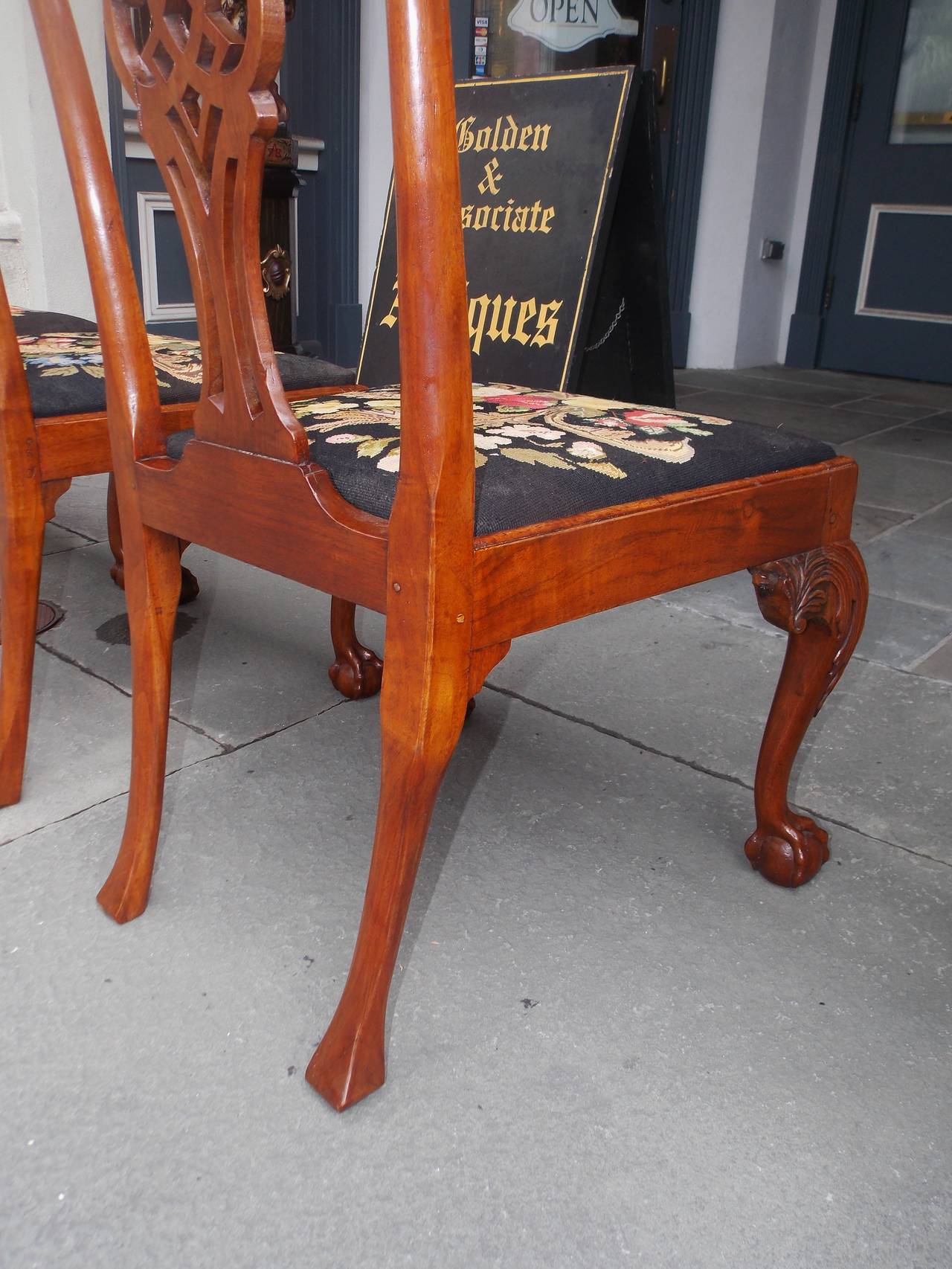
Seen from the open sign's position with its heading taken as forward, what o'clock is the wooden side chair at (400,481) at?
The wooden side chair is roughly at 12 o'clock from the open sign.

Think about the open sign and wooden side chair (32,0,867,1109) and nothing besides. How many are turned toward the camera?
1

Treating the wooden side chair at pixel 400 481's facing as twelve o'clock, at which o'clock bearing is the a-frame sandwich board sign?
The a-frame sandwich board sign is roughly at 11 o'clock from the wooden side chair.

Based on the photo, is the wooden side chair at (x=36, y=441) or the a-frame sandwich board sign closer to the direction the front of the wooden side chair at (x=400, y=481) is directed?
the a-frame sandwich board sign

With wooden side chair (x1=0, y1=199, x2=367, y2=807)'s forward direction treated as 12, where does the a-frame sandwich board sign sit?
The a-frame sandwich board sign is roughly at 12 o'clock from the wooden side chair.

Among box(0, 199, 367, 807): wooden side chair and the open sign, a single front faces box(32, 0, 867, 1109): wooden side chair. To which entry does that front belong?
the open sign

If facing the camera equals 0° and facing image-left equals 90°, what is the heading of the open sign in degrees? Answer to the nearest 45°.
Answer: approximately 0°

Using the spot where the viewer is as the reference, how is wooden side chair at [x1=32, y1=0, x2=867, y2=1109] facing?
facing away from the viewer and to the right of the viewer

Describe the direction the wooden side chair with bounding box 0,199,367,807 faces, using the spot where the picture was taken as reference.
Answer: facing away from the viewer and to the right of the viewer

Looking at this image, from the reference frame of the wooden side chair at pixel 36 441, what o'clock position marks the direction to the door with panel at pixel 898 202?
The door with panel is roughly at 12 o'clock from the wooden side chair.

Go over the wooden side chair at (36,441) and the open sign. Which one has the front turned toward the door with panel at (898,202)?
the wooden side chair
